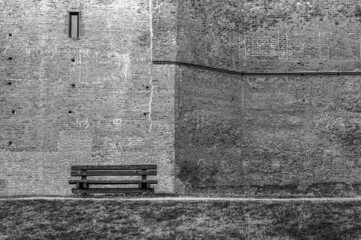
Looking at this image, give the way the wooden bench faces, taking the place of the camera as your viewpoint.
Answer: facing the viewer
